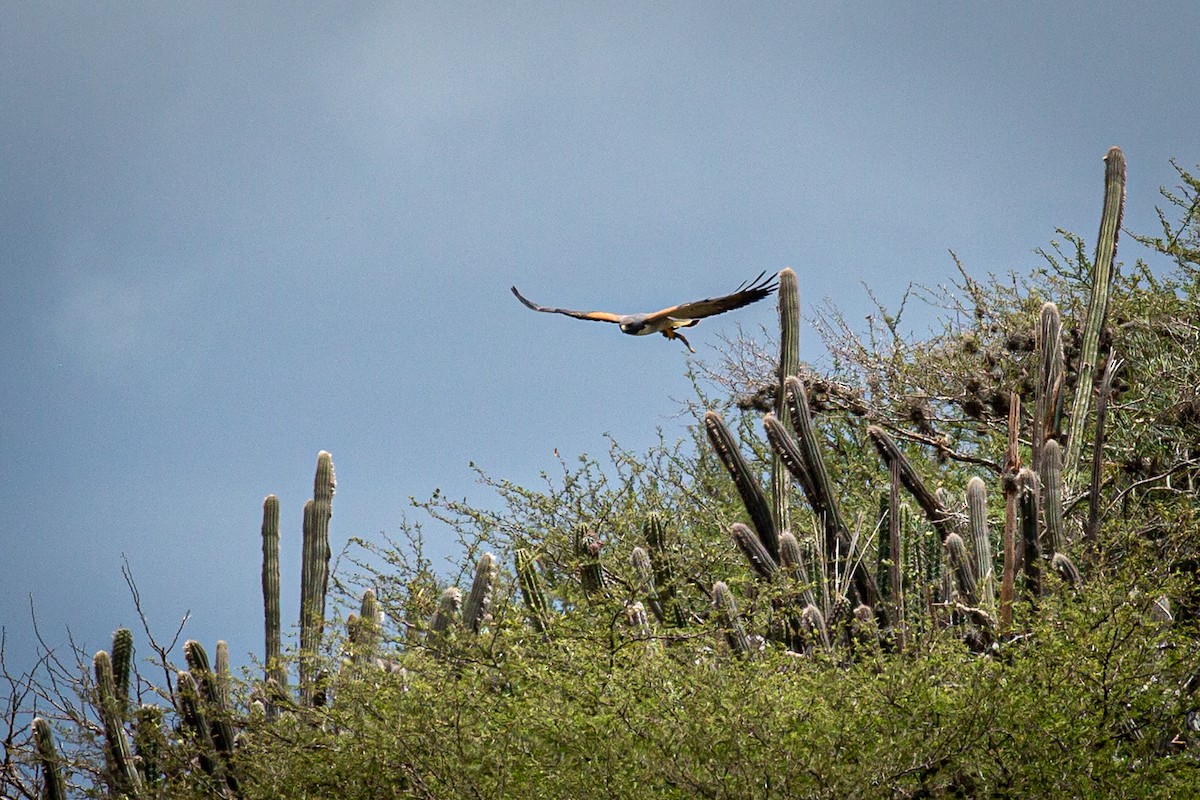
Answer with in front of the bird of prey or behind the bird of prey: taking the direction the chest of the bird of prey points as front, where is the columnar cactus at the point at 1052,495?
behind

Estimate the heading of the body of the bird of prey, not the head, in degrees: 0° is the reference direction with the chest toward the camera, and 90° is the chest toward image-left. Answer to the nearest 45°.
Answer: approximately 45°

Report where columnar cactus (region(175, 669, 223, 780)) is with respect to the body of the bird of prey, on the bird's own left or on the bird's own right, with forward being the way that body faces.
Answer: on the bird's own right
